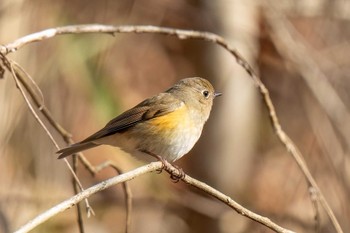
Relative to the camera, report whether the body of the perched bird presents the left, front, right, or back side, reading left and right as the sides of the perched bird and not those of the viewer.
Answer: right
